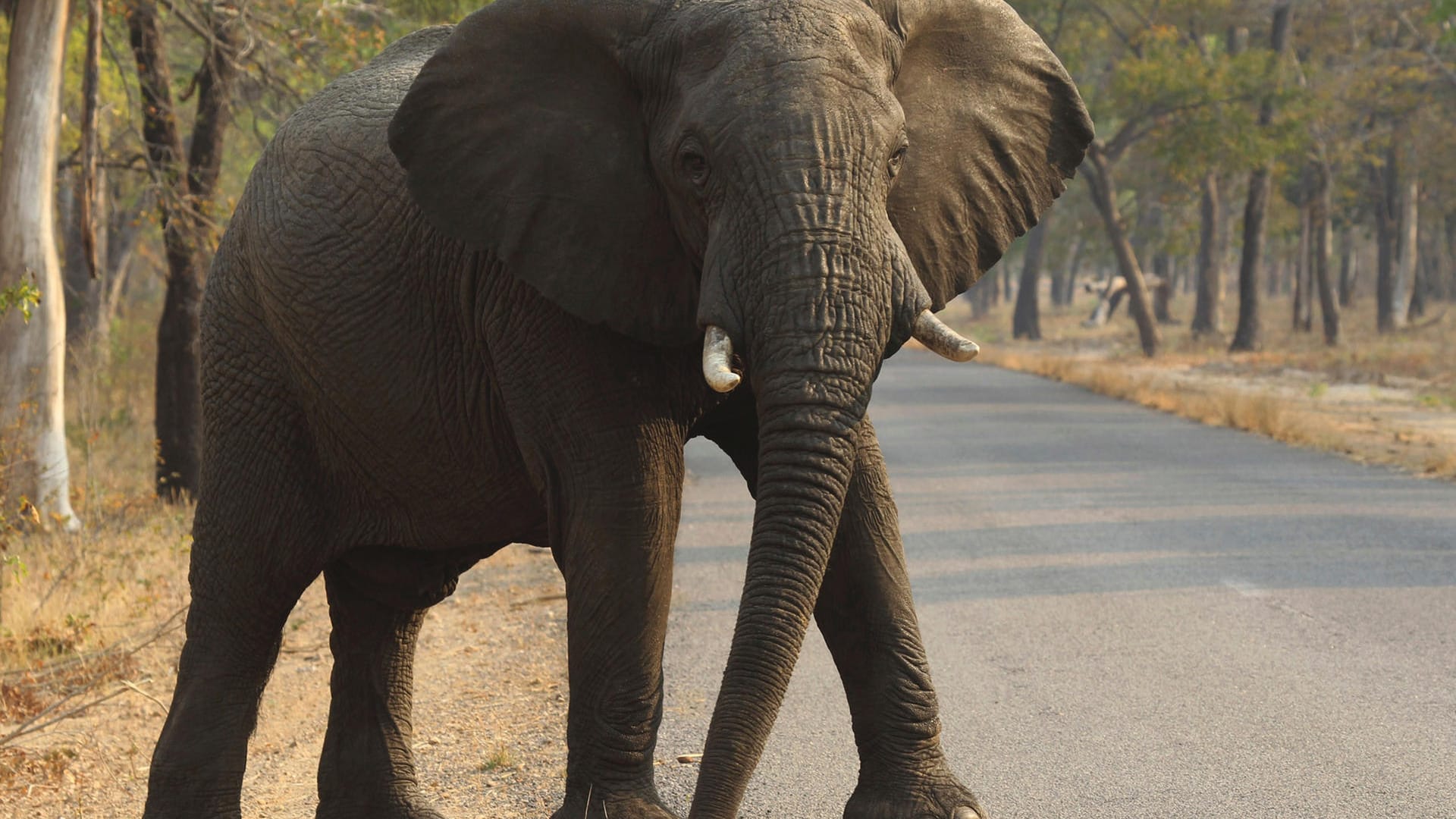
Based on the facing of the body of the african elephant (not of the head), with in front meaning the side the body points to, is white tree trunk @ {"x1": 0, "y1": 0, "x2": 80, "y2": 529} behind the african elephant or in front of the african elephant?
behind

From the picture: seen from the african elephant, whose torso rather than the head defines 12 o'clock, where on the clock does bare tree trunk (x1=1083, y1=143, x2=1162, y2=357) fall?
The bare tree trunk is roughly at 8 o'clock from the african elephant.

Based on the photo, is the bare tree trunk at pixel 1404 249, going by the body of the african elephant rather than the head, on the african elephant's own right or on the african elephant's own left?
on the african elephant's own left

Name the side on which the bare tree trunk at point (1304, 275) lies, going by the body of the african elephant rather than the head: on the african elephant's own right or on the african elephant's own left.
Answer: on the african elephant's own left

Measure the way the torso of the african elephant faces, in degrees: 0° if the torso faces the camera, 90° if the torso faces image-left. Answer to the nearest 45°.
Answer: approximately 315°

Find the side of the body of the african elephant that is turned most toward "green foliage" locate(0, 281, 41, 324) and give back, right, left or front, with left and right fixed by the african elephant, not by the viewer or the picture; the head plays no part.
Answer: back

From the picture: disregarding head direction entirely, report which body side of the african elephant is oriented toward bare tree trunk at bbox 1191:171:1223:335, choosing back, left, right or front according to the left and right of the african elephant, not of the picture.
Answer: left

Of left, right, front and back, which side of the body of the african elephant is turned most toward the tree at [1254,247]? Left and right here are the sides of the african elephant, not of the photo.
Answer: left
